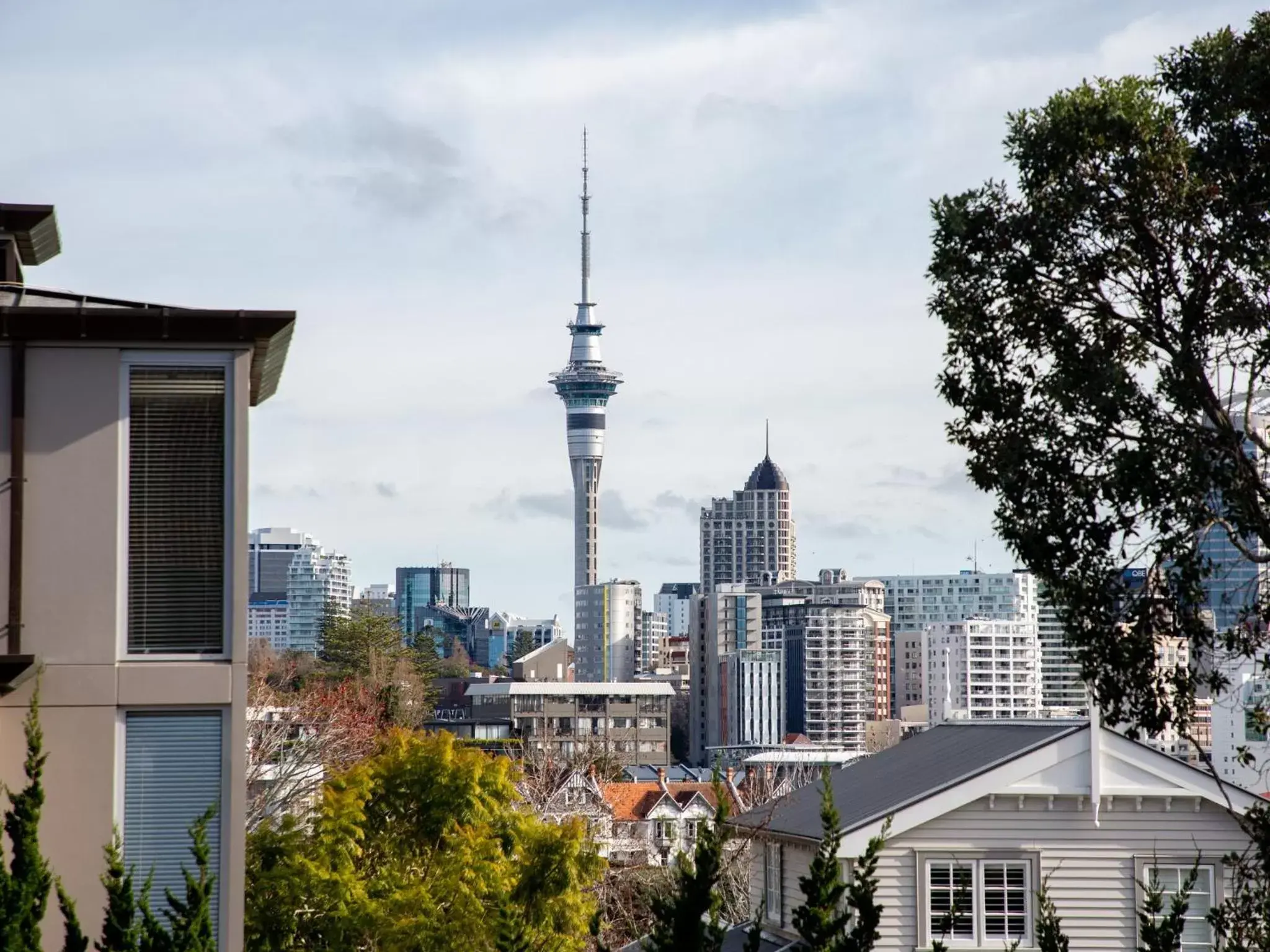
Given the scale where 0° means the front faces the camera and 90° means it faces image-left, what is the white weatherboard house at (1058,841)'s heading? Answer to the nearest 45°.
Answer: approximately 0°

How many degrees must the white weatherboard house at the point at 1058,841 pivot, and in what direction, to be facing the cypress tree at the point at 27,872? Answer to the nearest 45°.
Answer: approximately 45° to its right
